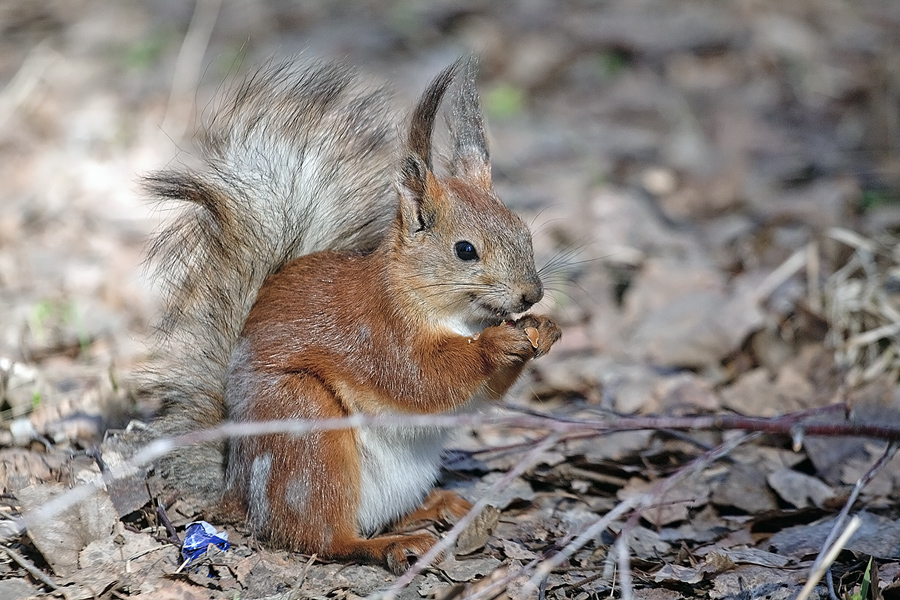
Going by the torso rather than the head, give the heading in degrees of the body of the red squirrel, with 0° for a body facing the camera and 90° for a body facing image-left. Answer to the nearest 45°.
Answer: approximately 270°
